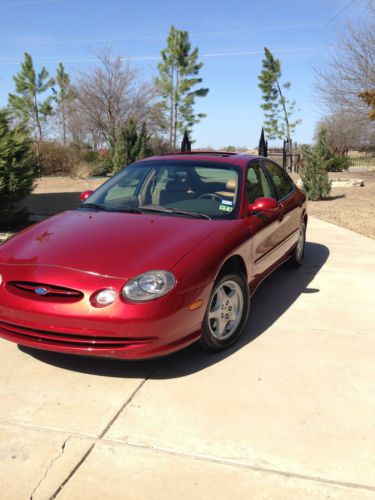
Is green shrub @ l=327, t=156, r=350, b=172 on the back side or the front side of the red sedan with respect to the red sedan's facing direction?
on the back side

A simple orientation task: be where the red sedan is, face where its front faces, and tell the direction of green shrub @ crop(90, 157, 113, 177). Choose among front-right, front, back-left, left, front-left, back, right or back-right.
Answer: back-right

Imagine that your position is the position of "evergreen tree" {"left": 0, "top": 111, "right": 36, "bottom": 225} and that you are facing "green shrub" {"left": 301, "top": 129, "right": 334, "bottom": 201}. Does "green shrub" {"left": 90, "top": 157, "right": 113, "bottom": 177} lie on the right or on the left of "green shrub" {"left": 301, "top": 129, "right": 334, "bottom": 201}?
left

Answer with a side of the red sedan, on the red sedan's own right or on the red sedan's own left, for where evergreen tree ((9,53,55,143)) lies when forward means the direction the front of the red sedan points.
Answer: on the red sedan's own right

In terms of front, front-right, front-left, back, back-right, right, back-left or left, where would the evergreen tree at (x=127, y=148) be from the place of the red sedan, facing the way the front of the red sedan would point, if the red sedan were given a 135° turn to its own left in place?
left

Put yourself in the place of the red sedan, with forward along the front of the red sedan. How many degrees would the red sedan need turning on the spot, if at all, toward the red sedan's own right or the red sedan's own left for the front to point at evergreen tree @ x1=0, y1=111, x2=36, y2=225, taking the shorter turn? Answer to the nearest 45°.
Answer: approximately 90° to the red sedan's own right

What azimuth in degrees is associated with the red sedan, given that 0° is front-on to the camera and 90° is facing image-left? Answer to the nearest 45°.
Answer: approximately 45°

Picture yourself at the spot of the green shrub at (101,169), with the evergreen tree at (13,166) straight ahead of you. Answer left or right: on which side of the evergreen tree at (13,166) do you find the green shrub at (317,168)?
left
